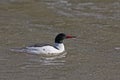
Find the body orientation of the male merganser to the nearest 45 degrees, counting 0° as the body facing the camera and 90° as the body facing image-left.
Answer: approximately 270°
